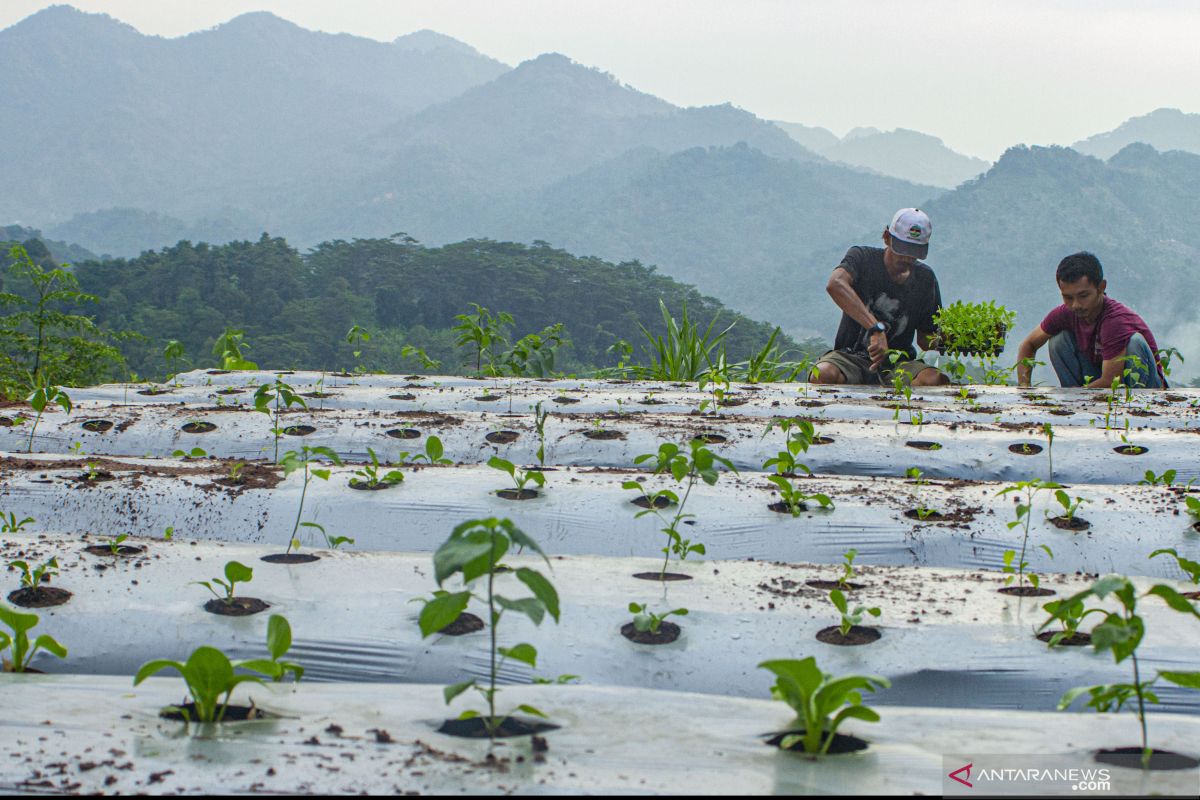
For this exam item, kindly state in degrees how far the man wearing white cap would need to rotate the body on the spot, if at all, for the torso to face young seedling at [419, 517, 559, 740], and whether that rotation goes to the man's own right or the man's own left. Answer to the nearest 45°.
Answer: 0° — they already face it

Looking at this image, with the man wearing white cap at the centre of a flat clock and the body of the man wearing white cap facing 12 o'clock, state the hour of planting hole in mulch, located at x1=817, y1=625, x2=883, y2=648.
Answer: The planting hole in mulch is roughly at 12 o'clock from the man wearing white cap.

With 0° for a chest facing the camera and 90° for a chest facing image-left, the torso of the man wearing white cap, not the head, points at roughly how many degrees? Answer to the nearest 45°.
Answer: approximately 0°

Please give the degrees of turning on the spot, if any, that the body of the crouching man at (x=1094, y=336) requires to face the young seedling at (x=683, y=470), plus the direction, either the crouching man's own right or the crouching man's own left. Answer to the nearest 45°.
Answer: approximately 45° to the crouching man's own left

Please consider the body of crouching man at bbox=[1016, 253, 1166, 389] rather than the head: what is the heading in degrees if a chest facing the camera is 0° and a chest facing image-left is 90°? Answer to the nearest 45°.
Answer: approximately 45°
